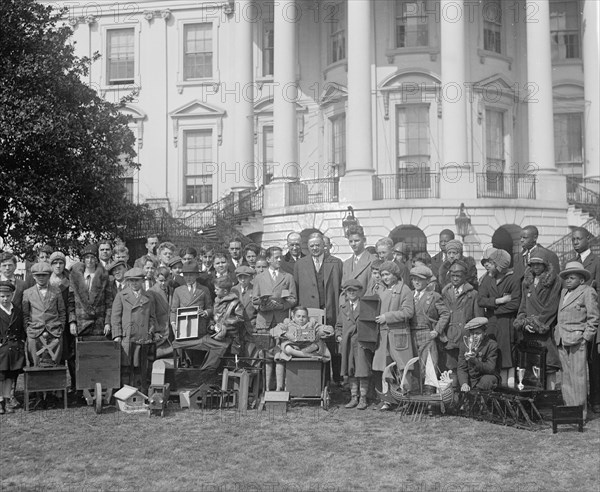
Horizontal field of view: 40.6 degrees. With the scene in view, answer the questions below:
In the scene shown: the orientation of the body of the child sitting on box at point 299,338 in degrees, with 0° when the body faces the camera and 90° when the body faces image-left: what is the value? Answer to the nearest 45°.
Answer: approximately 0°

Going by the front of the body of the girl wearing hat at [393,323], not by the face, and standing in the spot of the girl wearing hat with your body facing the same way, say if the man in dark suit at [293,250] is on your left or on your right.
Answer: on your right

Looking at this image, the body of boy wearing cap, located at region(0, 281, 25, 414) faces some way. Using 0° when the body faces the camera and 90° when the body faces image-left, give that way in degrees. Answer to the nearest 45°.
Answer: approximately 0°

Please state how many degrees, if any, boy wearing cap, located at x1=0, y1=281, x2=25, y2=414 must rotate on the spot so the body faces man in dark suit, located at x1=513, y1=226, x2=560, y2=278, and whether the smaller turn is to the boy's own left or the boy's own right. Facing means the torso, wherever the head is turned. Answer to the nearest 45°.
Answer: approximately 90° to the boy's own left

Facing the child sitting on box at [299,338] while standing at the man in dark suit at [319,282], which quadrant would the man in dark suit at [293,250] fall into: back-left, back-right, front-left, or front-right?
back-right

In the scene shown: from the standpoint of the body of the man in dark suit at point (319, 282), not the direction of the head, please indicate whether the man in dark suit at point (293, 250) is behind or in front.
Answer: behind

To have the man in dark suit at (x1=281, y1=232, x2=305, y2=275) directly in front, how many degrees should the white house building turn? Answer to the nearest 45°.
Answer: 0° — it already faces them

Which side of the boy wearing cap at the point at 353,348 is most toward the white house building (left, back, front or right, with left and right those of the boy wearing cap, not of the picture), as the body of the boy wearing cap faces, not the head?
back

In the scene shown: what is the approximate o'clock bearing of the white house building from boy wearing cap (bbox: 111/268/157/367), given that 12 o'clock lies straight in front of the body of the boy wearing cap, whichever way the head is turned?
The white house building is roughly at 7 o'clock from the boy wearing cap.
